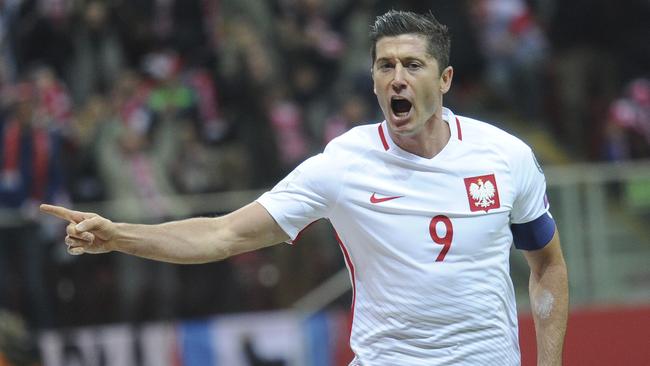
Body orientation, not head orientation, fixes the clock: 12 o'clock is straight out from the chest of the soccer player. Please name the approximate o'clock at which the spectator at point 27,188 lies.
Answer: The spectator is roughly at 5 o'clock from the soccer player.

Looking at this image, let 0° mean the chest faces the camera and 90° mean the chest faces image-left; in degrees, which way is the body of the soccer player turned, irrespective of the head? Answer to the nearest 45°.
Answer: approximately 0°

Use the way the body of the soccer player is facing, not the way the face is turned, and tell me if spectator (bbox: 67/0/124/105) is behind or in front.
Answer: behind

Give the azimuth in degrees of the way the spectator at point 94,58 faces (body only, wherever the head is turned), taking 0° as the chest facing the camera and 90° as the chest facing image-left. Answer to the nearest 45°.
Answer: approximately 0°

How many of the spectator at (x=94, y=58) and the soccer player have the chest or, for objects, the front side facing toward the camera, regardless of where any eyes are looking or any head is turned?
2
